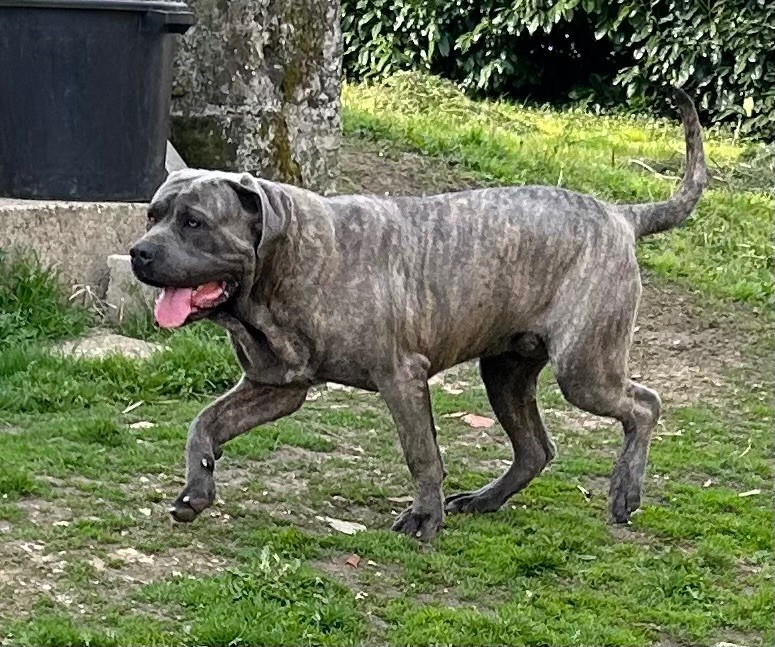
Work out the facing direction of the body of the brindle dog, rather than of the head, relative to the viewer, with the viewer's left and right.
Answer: facing to the left of the viewer

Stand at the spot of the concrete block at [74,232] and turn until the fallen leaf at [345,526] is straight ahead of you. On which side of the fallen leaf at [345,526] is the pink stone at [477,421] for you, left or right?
left

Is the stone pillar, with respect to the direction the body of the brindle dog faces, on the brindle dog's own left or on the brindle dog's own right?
on the brindle dog's own right

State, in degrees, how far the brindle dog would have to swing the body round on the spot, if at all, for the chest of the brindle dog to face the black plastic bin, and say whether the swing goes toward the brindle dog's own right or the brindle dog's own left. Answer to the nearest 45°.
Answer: approximately 45° to the brindle dog's own right

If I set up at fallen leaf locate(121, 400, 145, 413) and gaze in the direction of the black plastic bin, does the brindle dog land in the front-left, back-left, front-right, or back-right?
back-right
